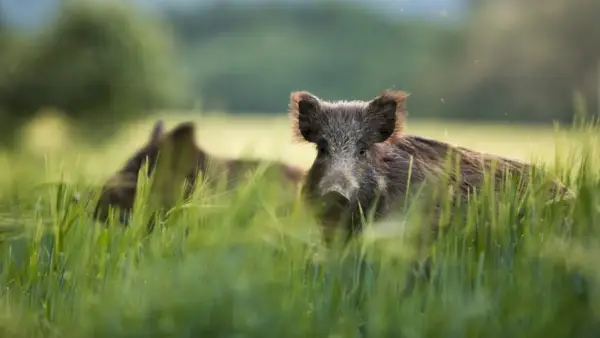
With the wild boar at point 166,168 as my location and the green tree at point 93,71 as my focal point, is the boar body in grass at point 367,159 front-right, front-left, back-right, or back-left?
back-right

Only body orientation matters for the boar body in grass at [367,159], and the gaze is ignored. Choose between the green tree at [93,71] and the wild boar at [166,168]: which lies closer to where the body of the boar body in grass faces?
the wild boar

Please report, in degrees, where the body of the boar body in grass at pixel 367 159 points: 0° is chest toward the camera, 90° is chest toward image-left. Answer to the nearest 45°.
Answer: approximately 45°

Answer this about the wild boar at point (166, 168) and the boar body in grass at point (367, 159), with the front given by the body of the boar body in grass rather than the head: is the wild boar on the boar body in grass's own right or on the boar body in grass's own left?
on the boar body in grass's own right

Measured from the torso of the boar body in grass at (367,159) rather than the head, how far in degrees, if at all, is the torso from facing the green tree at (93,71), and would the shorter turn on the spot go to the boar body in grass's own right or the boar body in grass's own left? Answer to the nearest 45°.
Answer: approximately 90° to the boar body in grass's own right
